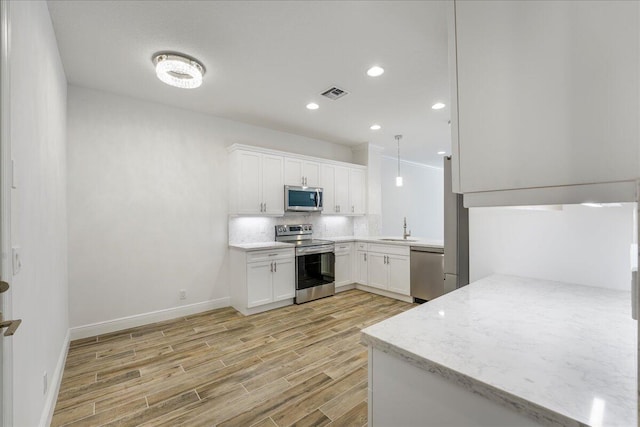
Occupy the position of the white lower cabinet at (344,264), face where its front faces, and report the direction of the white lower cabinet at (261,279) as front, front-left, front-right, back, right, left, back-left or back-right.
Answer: right

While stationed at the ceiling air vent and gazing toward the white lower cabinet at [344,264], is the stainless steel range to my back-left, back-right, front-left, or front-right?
front-left

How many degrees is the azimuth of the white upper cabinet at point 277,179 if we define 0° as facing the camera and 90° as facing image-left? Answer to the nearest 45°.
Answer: approximately 315°

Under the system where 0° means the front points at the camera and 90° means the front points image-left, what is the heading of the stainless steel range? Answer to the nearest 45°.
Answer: approximately 315°

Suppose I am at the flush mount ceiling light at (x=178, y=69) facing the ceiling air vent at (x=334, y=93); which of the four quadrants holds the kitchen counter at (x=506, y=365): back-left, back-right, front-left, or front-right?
front-right

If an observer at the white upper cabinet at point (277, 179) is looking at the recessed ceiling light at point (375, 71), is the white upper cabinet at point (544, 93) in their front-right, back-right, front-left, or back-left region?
front-right

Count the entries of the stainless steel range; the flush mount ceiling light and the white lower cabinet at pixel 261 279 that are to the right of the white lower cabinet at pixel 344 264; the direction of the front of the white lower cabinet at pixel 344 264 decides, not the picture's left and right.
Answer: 3

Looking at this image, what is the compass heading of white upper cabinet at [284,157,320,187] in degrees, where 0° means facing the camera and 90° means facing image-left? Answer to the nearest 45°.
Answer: approximately 315°

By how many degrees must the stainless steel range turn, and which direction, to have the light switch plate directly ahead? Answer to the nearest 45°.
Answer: approximately 90° to its right
